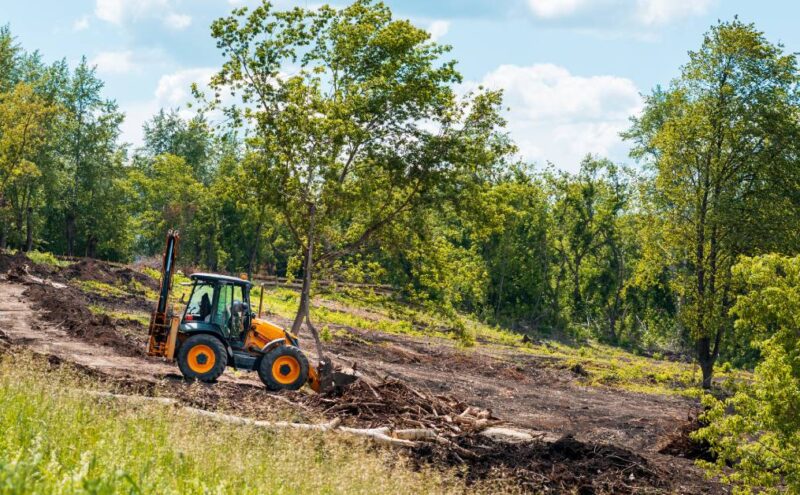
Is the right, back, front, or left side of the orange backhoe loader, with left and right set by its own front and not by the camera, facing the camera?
right

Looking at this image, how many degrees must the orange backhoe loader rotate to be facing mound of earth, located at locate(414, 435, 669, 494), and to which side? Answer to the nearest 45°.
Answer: approximately 45° to its right

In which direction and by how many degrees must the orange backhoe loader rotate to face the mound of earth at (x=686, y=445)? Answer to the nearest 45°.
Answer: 0° — it already faces it

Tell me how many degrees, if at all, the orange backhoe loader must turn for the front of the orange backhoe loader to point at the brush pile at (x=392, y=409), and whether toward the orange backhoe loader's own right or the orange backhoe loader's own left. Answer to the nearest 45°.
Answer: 0° — it already faces it

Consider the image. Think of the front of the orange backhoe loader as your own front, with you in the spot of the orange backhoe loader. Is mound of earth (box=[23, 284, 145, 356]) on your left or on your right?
on your left

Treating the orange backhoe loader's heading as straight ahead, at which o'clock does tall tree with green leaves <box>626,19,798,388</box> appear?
The tall tree with green leaves is roughly at 11 o'clock from the orange backhoe loader.

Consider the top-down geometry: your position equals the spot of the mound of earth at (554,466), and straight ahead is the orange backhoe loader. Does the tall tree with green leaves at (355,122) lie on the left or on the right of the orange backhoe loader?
right
